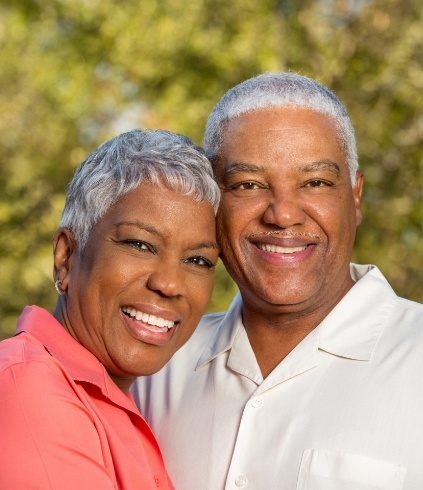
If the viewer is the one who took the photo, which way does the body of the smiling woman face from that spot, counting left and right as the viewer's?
facing the viewer and to the right of the viewer

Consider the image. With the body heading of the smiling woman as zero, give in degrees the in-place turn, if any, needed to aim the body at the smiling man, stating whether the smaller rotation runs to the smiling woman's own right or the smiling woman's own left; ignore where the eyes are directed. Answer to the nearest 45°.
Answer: approximately 90° to the smiling woman's own left

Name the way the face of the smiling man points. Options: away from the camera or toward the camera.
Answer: toward the camera
